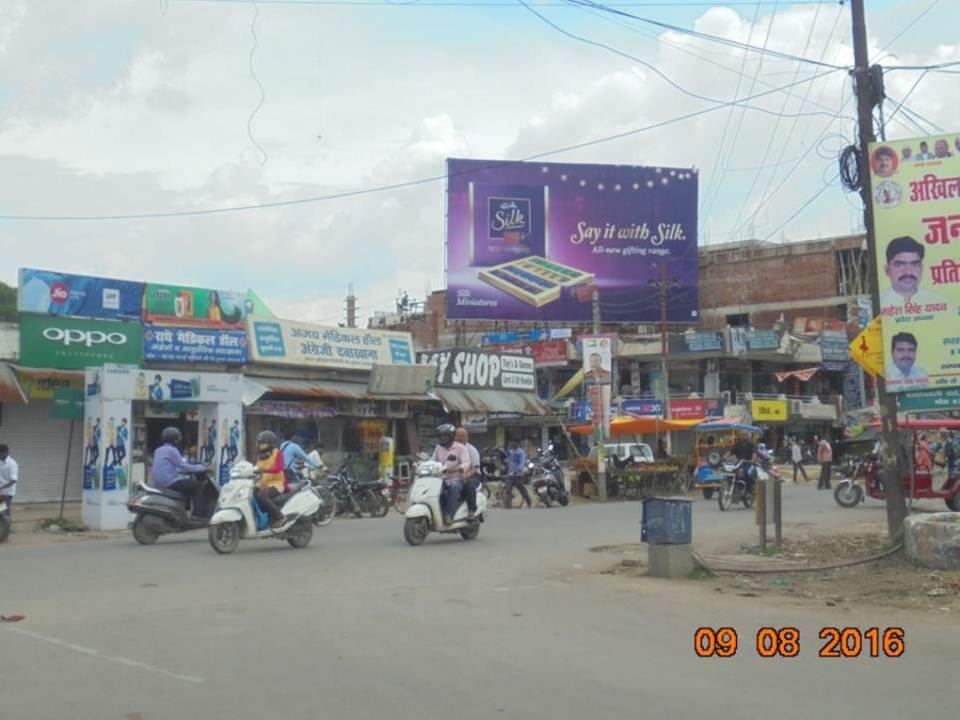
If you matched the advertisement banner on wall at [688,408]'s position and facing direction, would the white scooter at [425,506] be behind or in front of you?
in front

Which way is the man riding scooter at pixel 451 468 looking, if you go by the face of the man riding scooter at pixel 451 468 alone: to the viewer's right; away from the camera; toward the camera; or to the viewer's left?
toward the camera

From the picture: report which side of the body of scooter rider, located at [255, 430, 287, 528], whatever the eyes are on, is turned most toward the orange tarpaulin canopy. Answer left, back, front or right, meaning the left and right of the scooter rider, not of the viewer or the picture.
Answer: back

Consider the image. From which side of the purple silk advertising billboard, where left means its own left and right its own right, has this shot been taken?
front

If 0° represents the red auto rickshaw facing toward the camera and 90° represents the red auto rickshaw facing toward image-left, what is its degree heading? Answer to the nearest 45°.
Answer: approximately 90°

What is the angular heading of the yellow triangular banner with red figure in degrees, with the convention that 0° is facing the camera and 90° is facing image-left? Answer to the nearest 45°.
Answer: approximately 0°

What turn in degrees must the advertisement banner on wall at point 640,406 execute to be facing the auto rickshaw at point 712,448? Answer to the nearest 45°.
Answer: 0° — it already faces it

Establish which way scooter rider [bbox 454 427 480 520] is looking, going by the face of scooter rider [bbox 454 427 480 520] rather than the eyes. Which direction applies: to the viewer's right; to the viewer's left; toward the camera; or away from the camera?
toward the camera

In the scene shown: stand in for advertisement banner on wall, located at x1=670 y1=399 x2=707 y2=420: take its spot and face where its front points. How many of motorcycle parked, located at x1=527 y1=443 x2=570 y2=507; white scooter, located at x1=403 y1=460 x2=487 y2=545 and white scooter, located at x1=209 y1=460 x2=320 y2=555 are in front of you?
3

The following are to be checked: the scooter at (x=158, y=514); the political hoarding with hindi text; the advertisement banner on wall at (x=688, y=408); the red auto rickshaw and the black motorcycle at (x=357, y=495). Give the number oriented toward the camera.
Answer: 2

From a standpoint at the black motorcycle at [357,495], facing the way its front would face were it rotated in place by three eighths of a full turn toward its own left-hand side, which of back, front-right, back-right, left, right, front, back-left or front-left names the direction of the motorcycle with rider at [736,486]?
front-left

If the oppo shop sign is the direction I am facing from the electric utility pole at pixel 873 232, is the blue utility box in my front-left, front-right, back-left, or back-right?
front-left

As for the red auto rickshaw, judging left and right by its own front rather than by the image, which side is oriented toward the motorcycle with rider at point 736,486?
front

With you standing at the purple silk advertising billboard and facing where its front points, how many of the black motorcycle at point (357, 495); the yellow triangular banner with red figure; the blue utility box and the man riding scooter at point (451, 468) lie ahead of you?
4
